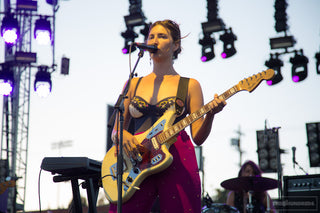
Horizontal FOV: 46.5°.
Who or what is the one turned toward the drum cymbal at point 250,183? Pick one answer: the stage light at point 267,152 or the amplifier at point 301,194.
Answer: the stage light

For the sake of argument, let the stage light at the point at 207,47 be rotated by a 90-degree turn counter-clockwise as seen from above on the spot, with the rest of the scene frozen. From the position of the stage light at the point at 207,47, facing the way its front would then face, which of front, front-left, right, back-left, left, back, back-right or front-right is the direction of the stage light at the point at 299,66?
front-left

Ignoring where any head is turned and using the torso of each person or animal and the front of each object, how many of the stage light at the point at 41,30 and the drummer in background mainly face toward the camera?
2

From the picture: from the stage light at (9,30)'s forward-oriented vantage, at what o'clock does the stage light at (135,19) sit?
the stage light at (135,19) is roughly at 9 o'clock from the stage light at (9,30).

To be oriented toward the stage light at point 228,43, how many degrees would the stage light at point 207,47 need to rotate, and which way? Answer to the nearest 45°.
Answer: approximately 135° to its left

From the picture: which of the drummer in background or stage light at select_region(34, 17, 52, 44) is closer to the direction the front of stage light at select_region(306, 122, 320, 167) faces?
the drummer in background

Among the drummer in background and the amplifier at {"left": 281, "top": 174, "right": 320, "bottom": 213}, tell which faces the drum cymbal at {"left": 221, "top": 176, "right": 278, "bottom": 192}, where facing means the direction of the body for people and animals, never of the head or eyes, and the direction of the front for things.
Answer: the drummer in background

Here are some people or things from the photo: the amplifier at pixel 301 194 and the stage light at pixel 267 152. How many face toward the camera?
2

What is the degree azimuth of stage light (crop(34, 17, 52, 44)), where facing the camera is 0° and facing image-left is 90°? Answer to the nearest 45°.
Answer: approximately 0°
